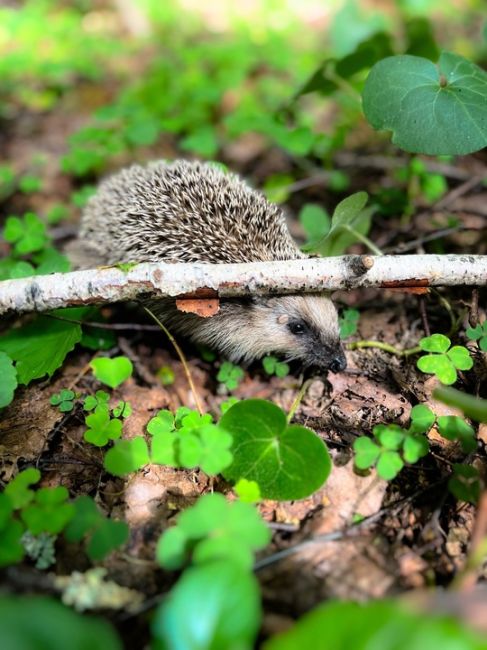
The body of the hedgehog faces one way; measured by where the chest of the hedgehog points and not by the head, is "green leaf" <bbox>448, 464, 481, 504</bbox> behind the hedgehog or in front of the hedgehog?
in front

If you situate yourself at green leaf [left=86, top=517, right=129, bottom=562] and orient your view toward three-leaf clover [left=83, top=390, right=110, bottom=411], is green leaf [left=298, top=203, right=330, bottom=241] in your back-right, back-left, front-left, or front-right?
front-right

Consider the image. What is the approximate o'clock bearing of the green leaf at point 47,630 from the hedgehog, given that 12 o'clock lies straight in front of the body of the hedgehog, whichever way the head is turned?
The green leaf is roughly at 2 o'clock from the hedgehog.

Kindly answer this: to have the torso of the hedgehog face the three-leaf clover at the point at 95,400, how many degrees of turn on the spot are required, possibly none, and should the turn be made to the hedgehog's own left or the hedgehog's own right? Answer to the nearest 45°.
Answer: approximately 90° to the hedgehog's own right

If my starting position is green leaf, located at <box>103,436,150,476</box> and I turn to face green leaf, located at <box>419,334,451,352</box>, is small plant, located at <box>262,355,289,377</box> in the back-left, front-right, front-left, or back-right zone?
front-left

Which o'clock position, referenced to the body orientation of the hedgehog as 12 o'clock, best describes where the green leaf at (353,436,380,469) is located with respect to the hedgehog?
The green leaf is roughly at 1 o'clock from the hedgehog.

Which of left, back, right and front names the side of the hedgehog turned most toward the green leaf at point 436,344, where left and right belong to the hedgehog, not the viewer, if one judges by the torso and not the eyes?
front

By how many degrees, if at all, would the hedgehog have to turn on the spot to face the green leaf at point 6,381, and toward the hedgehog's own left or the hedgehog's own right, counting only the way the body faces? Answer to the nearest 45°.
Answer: approximately 90° to the hedgehog's own right

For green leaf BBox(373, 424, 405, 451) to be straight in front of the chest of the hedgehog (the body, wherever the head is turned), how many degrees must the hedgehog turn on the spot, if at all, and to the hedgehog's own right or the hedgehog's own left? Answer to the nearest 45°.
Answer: approximately 45° to the hedgehog's own right

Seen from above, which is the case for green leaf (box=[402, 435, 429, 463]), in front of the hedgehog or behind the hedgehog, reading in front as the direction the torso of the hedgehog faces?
in front

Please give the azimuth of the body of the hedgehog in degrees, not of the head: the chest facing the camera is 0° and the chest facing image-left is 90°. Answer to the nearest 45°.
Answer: approximately 315°
